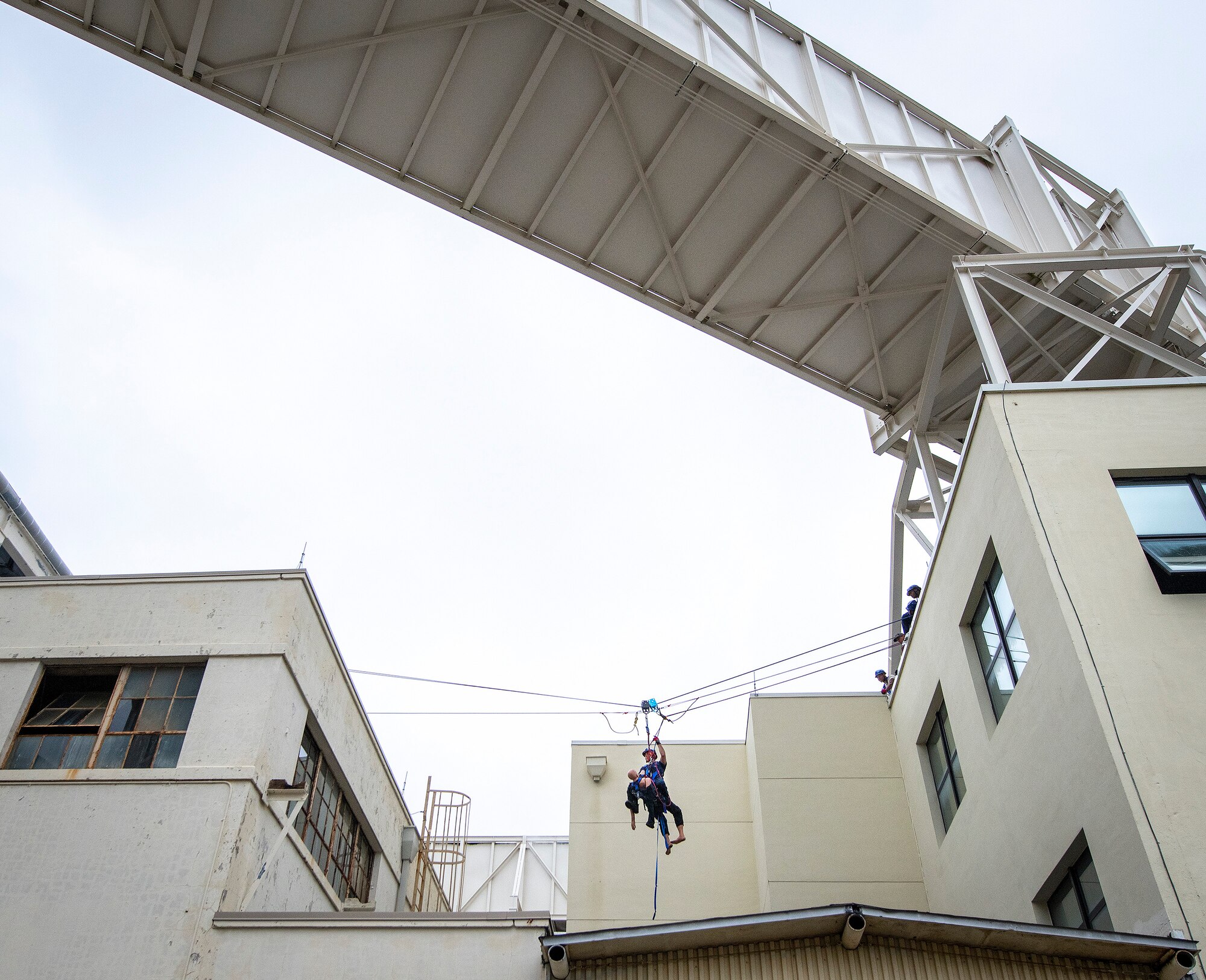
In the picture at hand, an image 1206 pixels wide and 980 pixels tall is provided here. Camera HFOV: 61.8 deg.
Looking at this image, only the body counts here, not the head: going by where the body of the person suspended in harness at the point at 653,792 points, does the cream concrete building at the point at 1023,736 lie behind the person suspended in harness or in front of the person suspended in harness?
behind

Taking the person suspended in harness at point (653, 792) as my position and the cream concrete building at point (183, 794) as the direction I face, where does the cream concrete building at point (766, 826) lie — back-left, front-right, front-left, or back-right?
back-right
